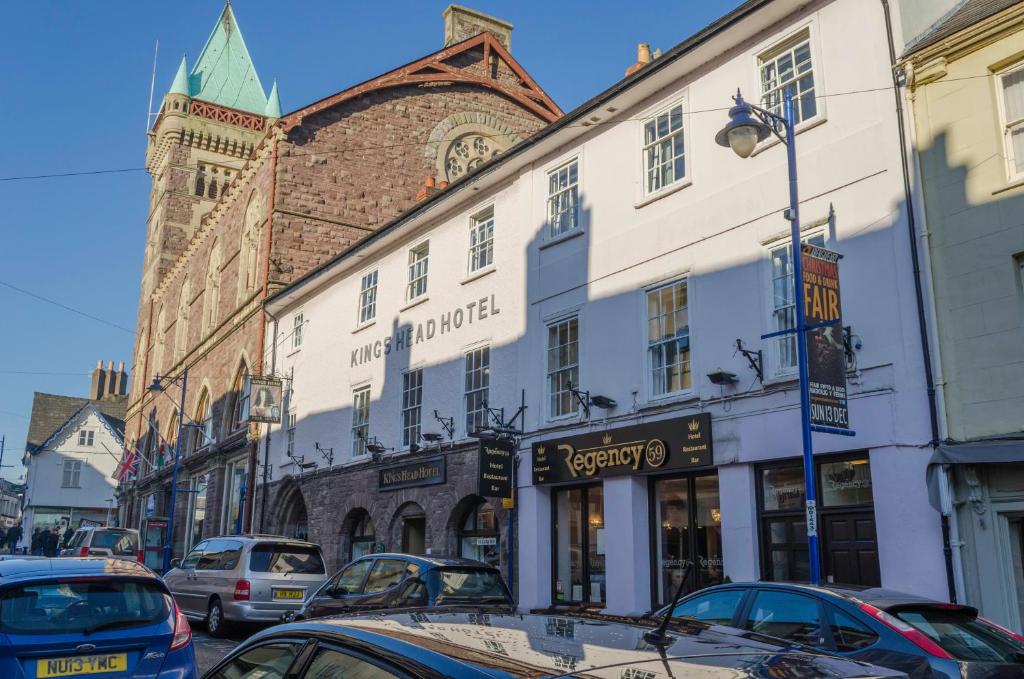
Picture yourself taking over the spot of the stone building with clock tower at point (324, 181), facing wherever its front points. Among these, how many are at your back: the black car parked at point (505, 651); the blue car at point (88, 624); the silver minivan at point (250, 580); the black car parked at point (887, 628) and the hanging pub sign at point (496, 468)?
0

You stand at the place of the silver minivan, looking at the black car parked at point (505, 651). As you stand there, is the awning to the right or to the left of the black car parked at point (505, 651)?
left

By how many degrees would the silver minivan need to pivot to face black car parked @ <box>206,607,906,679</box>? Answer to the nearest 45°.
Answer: approximately 135° to its left

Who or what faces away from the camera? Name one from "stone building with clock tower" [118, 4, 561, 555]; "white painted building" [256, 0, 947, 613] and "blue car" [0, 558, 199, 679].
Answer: the blue car

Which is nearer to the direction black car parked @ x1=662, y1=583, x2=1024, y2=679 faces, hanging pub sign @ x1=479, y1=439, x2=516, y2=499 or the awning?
the hanging pub sign

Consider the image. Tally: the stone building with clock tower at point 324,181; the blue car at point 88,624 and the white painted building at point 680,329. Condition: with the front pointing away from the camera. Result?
1

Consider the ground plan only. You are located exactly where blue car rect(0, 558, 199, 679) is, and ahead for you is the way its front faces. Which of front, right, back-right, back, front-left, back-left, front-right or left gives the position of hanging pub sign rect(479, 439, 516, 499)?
front-right

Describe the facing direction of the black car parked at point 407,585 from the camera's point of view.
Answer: facing away from the viewer and to the left of the viewer

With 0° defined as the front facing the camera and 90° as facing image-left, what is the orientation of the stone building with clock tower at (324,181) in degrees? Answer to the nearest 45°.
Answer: approximately 45°

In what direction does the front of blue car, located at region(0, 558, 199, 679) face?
away from the camera

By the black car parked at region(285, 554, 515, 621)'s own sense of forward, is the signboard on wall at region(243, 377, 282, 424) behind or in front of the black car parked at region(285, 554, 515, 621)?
in front

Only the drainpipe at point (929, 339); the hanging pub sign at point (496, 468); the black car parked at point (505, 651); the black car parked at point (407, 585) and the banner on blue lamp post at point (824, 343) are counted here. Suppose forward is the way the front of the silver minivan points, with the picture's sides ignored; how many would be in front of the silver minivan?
0

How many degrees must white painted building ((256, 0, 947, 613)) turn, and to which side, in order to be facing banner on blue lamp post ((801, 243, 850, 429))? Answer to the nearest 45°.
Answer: approximately 45° to its left

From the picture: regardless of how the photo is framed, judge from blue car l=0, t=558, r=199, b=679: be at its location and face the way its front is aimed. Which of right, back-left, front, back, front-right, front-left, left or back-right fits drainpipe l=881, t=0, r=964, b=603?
right

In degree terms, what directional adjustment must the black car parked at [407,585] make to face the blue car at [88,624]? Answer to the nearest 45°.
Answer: approximately 90° to its left

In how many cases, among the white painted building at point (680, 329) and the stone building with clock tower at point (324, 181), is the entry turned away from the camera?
0

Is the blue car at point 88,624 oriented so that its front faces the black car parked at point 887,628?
no

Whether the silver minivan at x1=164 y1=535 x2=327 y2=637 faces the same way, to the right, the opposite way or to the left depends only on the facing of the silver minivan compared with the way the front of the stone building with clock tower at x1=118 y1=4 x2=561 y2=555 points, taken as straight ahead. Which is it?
to the right

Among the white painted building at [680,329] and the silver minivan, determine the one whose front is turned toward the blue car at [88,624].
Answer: the white painted building

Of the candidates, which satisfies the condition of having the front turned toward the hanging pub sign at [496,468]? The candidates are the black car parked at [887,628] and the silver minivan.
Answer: the black car parked

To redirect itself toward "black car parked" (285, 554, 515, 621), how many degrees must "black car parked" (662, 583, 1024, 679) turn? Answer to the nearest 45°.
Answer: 0° — it already faces it

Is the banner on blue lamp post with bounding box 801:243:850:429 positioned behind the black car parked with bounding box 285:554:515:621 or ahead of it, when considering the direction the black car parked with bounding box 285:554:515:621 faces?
behind

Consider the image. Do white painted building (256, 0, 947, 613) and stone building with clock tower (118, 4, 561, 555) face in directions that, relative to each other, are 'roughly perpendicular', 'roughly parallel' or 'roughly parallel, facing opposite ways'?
roughly parallel

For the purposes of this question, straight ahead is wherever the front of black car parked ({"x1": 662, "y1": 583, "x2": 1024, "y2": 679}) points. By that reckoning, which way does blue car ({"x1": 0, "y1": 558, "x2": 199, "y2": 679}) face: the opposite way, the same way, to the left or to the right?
the same way
